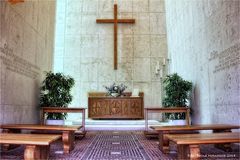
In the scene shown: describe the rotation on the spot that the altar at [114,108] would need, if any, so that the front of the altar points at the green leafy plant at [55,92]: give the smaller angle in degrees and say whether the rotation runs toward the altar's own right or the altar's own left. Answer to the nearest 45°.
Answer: approximately 45° to the altar's own right

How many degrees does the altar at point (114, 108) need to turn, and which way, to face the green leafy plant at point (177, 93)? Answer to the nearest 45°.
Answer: approximately 45° to its left

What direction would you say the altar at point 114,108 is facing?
toward the camera
